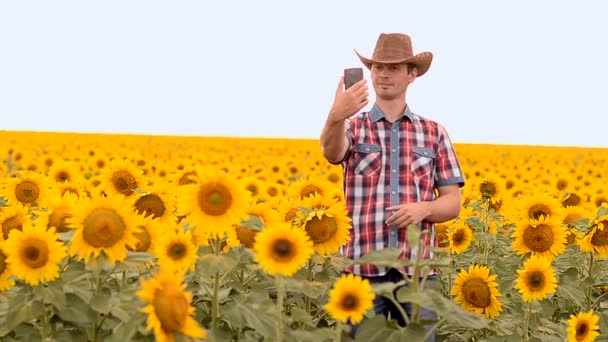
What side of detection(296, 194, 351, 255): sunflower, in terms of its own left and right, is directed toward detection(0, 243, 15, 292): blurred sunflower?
right

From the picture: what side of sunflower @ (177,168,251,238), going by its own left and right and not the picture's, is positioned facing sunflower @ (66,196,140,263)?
right

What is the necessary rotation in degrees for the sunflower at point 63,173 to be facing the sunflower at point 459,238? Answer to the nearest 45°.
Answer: approximately 45° to its left

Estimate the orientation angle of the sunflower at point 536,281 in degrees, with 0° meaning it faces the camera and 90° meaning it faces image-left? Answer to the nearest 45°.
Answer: approximately 0°

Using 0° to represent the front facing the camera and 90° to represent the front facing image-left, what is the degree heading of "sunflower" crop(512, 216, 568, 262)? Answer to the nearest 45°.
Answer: approximately 0°

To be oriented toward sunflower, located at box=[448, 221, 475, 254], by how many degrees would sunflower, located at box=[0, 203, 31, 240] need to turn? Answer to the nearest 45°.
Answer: approximately 90° to its left

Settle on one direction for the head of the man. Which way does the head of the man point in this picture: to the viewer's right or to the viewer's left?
to the viewer's left
